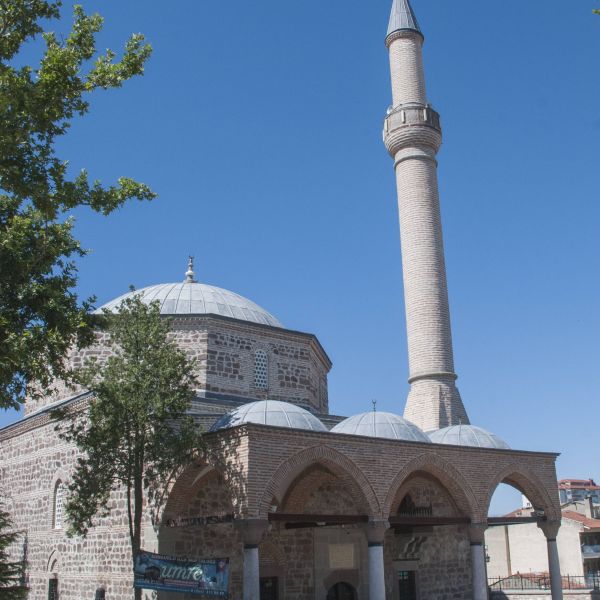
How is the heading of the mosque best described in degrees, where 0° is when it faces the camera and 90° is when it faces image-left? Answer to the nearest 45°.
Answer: approximately 315°

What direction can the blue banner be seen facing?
toward the camera

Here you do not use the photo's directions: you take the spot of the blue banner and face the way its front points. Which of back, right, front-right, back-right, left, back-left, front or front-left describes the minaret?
back-left

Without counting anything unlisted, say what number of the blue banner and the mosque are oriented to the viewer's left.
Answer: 0
